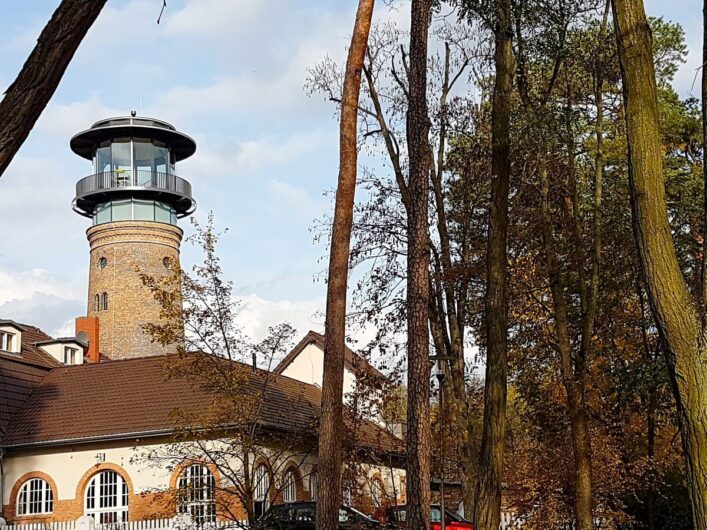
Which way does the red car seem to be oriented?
to the viewer's right

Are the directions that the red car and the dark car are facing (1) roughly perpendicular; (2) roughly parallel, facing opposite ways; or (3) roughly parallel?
roughly parallel

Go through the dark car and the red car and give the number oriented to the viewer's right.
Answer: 2

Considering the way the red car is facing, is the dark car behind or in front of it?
behind

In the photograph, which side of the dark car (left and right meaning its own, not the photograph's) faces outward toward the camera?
right

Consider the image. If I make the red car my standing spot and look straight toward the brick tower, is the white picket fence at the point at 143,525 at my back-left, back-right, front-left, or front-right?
front-left
